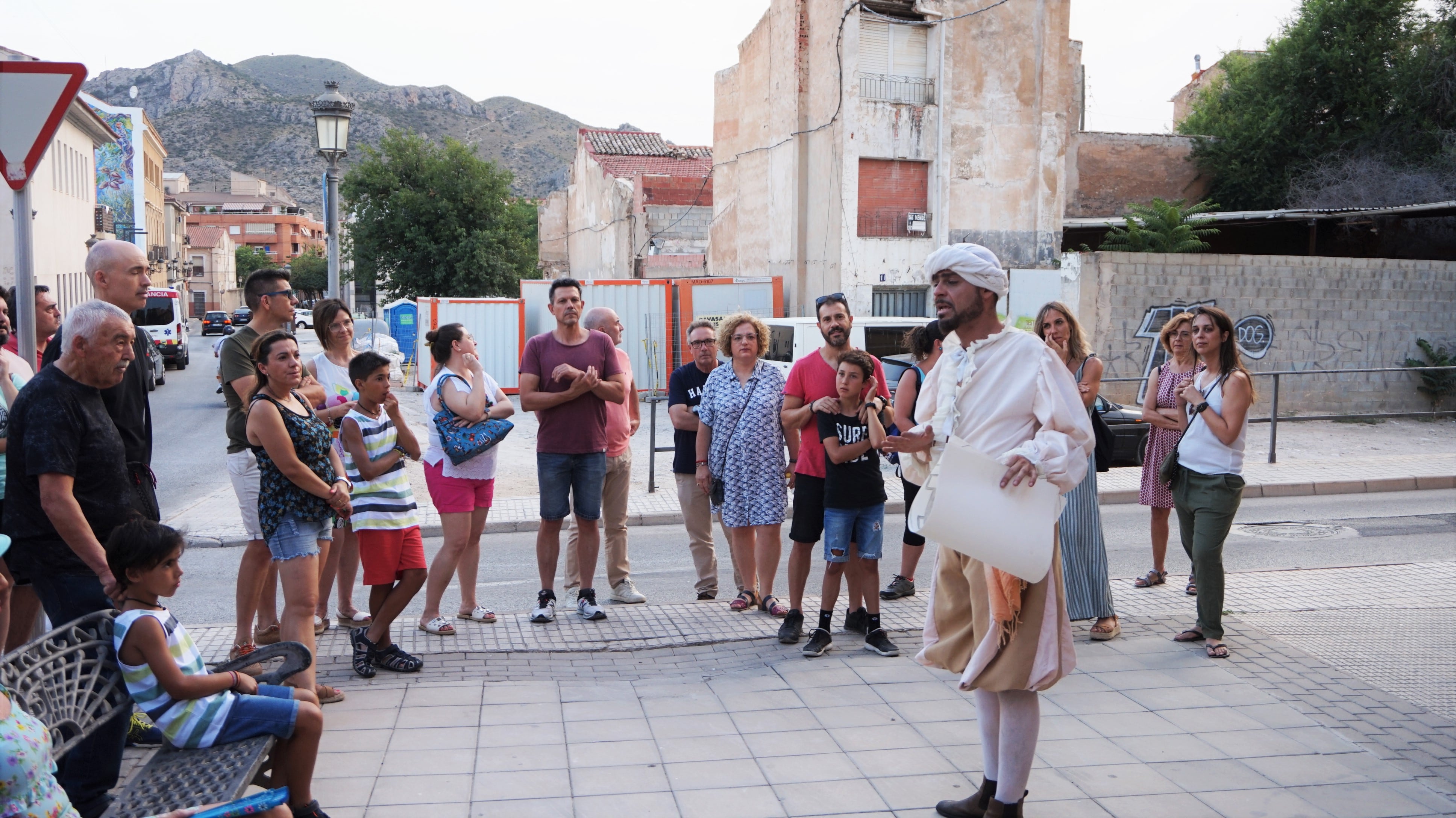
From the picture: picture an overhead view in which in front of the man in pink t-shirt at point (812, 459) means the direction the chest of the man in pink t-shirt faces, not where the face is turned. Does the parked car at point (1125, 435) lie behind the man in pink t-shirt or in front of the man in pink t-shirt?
behind

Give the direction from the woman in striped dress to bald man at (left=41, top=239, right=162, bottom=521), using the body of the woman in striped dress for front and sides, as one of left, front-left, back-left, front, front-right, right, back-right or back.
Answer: front

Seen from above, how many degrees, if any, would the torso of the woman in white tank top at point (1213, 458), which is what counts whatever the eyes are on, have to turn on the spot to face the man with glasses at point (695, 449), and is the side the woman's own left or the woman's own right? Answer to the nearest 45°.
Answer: approximately 45° to the woman's own right

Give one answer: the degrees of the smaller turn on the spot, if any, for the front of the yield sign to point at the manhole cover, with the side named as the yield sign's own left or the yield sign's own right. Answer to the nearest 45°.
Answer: approximately 90° to the yield sign's own left

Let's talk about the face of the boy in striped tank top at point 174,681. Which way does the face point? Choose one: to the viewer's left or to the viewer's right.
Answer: to the viewer's right

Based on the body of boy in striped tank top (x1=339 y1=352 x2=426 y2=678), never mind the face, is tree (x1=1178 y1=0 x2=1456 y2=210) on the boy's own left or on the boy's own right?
on the boy's own left

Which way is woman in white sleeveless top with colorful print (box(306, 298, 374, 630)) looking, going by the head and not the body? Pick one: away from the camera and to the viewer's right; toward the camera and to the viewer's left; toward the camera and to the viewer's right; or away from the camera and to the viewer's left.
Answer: toward the camera and to the viewer's right

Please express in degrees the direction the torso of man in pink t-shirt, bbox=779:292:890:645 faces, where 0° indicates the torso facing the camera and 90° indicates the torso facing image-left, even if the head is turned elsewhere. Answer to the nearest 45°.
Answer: approximately 0°

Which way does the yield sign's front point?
toward the camera

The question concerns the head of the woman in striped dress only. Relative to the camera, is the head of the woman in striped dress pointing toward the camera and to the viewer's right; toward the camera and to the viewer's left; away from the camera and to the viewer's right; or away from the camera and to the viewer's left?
toward the camera and to the viewer's left

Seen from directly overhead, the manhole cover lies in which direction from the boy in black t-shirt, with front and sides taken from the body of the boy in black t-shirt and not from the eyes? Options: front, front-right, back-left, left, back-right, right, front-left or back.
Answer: back-left

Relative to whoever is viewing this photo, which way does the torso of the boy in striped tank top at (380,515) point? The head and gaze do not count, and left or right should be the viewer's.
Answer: facing the viewer and to the right of the viewer
